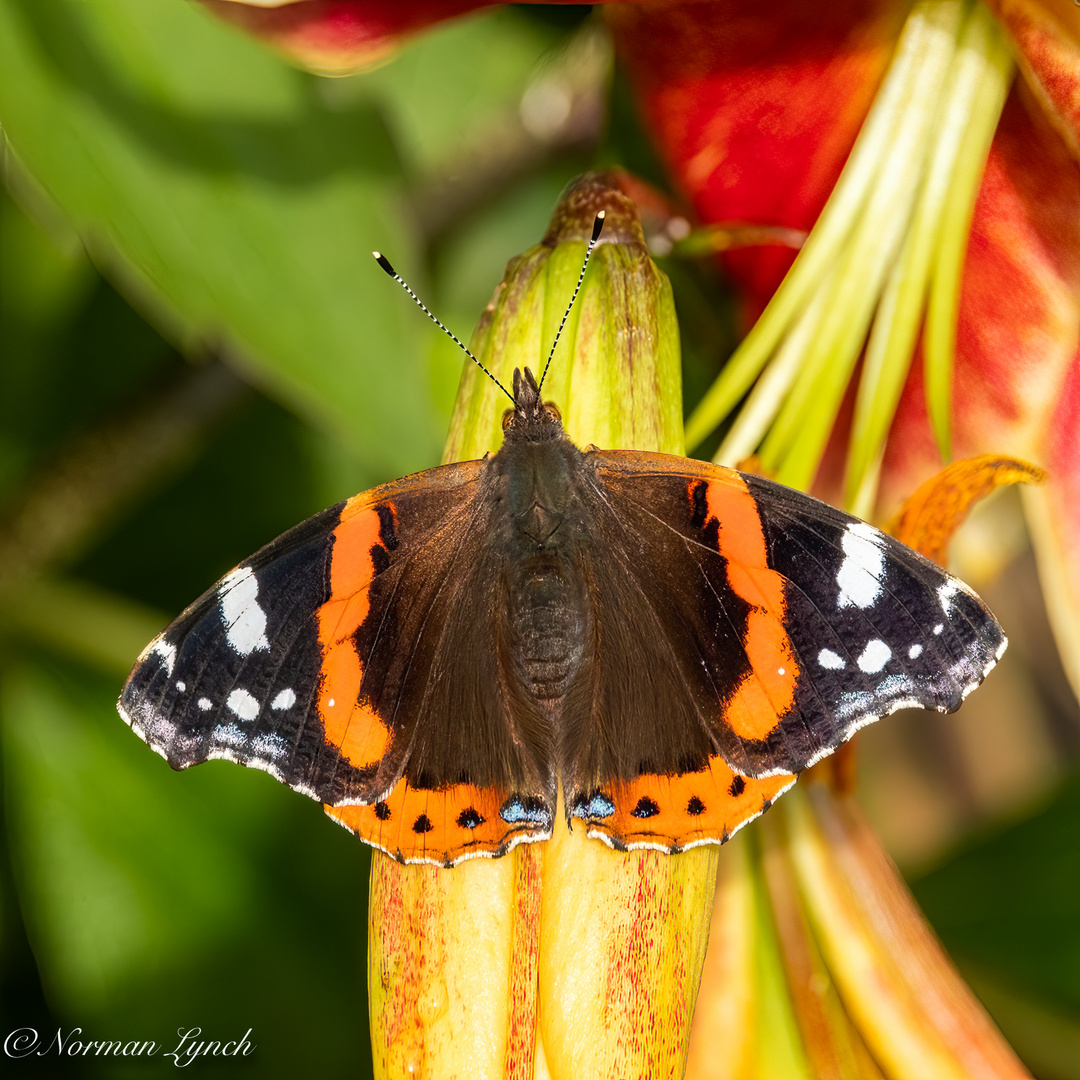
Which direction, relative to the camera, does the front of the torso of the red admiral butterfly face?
away from the camera
